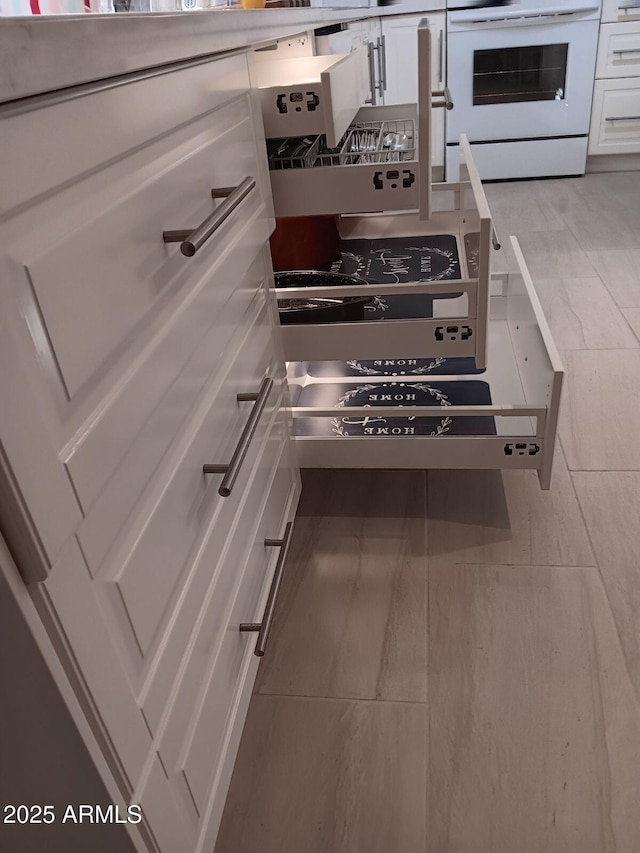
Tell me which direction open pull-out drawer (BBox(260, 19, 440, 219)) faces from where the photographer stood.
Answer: facing to the right of the viewer

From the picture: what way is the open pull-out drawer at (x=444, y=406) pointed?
to the viewer's right

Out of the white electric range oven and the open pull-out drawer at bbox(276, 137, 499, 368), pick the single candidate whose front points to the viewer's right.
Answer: the open pull-out drawer

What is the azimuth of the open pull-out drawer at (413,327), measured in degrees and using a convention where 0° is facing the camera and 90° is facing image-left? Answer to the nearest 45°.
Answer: approximately 270°

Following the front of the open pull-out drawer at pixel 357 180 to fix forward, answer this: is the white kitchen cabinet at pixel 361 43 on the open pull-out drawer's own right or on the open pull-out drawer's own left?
on the open pull-out drawer's own left

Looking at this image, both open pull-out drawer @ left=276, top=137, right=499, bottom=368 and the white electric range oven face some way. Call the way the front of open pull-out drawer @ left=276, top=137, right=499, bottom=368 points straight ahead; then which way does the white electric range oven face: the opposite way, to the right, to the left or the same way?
to the right

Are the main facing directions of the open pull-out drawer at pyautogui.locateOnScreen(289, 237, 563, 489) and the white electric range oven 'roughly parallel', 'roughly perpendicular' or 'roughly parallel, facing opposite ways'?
roughly perpendicular
